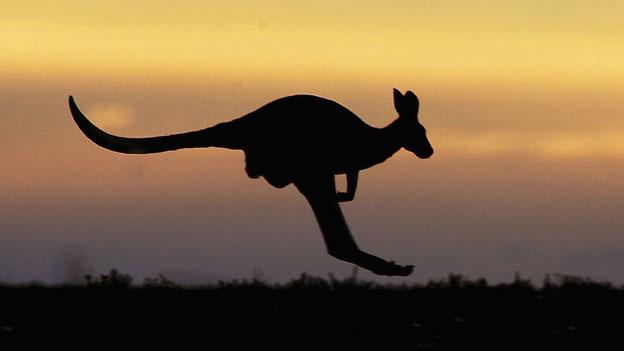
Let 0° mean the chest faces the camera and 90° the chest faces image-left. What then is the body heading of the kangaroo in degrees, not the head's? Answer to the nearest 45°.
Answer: approximately 270°
